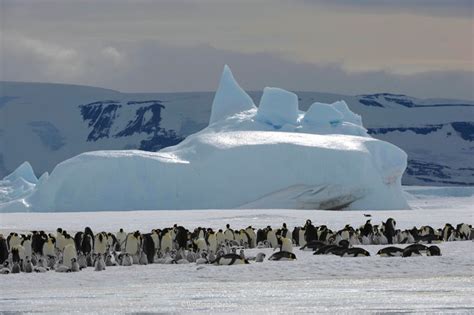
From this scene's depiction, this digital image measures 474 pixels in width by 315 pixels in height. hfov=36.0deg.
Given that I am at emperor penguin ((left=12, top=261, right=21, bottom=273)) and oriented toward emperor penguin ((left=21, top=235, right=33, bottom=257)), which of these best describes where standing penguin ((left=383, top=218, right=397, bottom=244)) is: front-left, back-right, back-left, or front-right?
front-right
